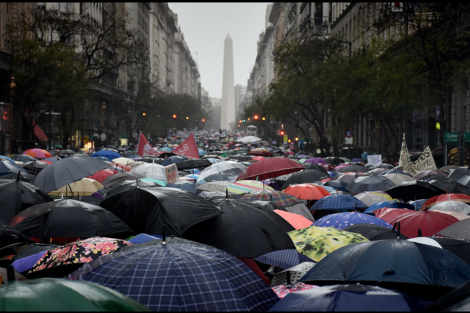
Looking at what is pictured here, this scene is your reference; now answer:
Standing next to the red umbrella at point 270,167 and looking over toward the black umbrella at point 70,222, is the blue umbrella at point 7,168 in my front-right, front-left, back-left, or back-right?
front-right

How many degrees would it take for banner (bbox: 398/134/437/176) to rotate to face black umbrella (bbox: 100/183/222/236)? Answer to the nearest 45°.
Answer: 0° — it already faces it

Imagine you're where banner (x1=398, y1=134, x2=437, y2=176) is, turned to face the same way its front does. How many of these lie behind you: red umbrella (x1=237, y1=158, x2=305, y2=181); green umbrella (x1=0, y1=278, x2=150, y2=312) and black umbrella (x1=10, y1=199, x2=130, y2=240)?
0

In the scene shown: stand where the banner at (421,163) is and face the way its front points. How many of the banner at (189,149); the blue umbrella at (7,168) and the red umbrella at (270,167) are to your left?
0

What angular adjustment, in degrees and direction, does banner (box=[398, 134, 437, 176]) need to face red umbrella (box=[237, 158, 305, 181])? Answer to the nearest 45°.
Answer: approximately 45° to its right

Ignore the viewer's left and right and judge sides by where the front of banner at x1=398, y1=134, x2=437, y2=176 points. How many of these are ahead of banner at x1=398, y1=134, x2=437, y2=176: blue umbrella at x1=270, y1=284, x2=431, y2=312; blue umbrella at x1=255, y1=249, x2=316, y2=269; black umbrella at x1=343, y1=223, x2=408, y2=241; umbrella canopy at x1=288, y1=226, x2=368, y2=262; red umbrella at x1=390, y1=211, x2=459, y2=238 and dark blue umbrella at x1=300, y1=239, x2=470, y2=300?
6

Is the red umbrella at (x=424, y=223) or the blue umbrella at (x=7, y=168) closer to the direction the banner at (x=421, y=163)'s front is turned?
the red umbrella

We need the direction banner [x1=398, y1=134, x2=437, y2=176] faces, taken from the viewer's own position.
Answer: facing the viewer

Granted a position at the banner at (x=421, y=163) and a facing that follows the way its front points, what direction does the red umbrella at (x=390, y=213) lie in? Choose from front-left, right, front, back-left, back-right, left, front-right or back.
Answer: front

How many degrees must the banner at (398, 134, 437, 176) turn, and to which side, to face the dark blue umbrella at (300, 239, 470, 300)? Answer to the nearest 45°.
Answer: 0° — it already faces it

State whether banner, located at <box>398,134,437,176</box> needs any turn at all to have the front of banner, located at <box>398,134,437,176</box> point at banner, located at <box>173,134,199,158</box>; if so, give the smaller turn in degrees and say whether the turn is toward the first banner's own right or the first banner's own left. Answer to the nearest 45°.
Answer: approximately 90° to the first banner's own right

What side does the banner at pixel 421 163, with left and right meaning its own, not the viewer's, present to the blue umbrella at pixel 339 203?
front

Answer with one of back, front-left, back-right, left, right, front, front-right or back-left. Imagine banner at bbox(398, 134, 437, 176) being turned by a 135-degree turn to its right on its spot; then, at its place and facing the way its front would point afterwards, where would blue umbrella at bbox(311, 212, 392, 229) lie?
back-left

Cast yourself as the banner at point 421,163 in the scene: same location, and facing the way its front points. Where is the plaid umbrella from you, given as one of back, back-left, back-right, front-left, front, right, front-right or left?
front

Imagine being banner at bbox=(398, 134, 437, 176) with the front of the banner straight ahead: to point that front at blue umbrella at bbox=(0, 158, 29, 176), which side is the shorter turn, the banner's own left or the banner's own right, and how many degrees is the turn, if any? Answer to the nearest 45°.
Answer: approximately 45° to the banner's own right

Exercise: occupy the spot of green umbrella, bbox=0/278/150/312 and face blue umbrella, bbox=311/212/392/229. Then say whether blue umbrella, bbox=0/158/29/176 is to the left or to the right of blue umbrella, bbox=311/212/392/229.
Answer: left

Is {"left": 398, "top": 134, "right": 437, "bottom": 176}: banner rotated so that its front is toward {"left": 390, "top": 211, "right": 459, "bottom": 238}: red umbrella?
yes

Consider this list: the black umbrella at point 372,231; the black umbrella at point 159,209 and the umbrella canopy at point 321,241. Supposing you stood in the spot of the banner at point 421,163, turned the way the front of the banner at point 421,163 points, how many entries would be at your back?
0

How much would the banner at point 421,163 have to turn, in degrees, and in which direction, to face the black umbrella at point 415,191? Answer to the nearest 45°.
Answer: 0° — it already faces it

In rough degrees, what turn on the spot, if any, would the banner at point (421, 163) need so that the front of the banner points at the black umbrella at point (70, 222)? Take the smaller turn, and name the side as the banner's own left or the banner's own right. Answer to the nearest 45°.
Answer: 0° — it already faces it

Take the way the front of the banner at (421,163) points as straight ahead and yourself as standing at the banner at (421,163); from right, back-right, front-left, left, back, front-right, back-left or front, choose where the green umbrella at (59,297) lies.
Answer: front
